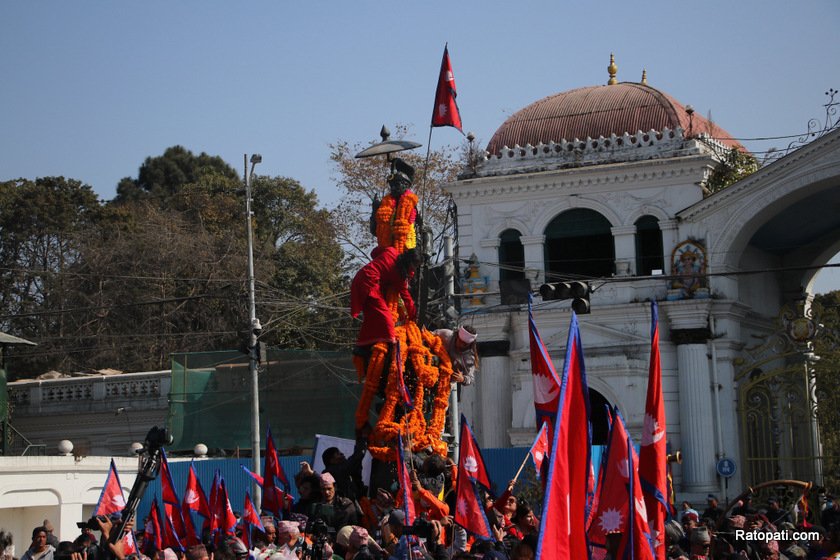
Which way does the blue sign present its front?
toward the camera

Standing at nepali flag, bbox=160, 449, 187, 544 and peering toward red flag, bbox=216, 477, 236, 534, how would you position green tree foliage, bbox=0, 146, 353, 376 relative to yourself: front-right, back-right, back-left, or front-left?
back-left

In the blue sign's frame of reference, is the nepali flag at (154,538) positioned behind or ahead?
ahead

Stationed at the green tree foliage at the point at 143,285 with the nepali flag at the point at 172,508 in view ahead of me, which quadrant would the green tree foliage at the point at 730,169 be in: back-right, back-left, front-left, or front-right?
front-left

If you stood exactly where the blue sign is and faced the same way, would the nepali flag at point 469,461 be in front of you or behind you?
in front

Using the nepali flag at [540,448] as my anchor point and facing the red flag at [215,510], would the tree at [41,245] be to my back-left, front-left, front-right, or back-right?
front-right

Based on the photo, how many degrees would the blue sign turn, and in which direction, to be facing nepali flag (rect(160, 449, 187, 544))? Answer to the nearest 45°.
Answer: approximately 45° to its right

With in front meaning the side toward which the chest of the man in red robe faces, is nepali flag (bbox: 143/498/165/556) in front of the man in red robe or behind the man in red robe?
behind

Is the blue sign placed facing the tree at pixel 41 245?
no

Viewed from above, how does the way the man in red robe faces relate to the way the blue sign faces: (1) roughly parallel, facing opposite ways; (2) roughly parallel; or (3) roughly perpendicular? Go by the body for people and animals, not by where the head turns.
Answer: roughly perpendicular

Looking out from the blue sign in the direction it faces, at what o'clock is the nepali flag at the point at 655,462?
The nepali flag is roughly at 12 o'clock from the blue sign.

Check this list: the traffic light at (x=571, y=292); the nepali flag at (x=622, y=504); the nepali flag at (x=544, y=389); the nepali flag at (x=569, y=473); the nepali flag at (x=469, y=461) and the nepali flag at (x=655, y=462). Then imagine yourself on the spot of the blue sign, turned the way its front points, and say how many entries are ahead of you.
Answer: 6
